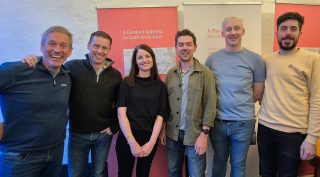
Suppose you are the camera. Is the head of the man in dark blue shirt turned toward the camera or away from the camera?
toward the camera

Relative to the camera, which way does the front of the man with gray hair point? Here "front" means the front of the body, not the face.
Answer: toward the camera

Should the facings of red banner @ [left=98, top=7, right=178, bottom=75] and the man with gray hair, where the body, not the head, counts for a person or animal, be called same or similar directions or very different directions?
same or similar directions

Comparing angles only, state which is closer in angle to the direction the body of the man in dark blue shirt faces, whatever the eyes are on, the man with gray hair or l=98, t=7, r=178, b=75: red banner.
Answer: the man with gray hair

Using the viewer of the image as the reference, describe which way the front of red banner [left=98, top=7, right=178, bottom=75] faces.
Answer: facing the viewer

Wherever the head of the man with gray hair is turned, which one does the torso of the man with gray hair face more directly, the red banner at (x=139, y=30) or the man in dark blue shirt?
the man in dark blue shirt

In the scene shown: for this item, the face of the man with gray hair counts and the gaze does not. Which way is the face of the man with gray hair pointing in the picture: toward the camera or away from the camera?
toward the camera

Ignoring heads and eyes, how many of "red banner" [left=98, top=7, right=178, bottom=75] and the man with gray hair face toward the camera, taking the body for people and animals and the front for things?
2

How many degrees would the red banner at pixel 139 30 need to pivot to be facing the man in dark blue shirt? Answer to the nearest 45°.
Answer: approximately 45° to its right

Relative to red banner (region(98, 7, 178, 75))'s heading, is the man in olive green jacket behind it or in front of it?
in front

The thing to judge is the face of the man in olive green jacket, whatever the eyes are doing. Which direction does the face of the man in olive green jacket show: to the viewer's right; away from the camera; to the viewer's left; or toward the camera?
toward the camera

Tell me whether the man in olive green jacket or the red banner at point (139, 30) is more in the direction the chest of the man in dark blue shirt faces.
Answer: the man in olive green jacket
